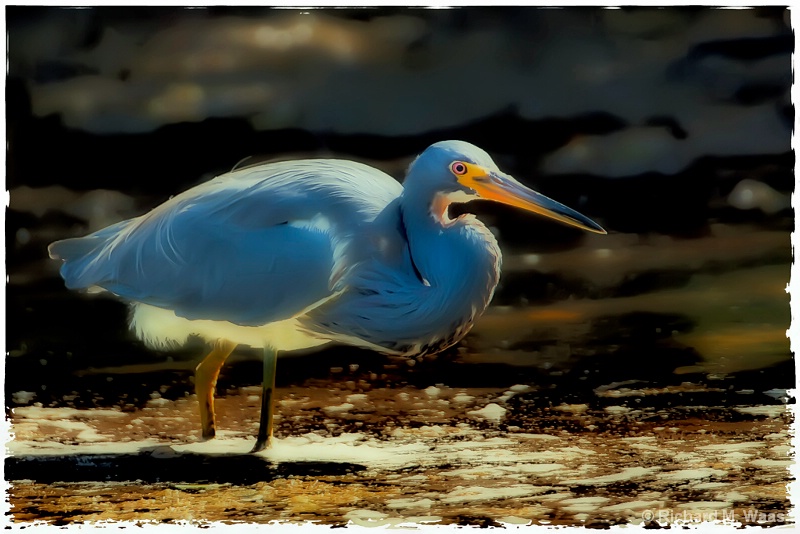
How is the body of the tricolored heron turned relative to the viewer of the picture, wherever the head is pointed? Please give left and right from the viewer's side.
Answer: facing to the right of the viewer
